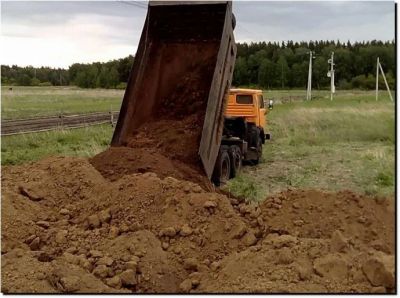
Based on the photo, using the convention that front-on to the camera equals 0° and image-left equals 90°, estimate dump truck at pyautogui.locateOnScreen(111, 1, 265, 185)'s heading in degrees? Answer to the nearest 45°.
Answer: approximately 225°

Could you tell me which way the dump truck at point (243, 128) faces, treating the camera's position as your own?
facing away from the viewer and to the right of the viewer

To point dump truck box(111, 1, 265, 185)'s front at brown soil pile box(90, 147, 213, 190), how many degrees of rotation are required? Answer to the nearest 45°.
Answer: approximately 135° to its right
